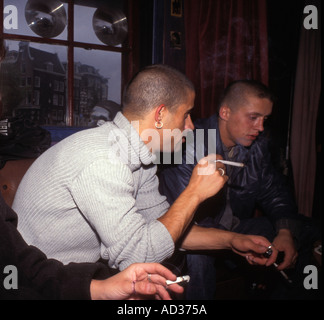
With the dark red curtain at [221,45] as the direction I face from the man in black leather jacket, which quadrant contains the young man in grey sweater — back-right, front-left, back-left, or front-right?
back-left

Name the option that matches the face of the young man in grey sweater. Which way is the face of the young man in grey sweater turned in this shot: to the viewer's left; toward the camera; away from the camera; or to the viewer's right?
to the viewer's right

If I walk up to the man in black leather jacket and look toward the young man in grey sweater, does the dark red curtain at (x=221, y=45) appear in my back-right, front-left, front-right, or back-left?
back-right

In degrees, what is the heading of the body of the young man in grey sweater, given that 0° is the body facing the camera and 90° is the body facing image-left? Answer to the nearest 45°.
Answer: approximately 270°
